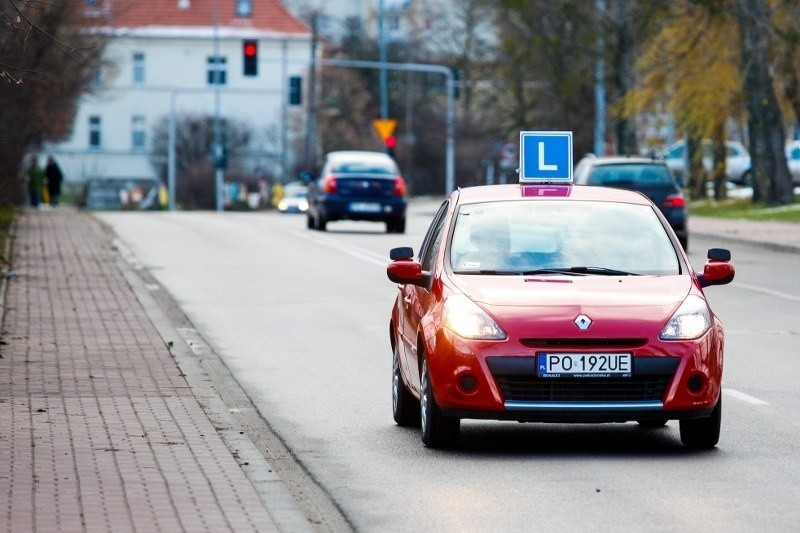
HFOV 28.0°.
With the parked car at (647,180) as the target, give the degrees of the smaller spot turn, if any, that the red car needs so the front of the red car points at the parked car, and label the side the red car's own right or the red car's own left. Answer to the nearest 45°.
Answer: approximately 180°

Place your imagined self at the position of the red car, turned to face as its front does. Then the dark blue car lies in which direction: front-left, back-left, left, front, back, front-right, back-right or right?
back

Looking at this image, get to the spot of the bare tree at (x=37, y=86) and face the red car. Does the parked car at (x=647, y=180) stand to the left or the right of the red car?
left

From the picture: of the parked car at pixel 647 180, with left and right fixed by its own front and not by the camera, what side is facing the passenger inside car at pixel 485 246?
back

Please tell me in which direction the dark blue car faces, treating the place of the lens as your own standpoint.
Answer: facing away from the viewer

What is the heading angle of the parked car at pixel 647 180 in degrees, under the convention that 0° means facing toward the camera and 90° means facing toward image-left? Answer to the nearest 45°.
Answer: approximately 180°

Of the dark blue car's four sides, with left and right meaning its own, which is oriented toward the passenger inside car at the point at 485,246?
back

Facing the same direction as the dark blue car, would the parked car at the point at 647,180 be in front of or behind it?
behind

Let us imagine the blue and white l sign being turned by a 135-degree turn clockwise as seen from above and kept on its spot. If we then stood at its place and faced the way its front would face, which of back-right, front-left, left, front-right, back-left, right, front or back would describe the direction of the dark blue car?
front-right

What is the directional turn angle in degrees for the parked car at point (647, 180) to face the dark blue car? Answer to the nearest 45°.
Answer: approximately 45° to its left

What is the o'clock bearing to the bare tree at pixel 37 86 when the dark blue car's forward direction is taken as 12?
The bare tree is roughly at 10 o'clock from the dark blue car.

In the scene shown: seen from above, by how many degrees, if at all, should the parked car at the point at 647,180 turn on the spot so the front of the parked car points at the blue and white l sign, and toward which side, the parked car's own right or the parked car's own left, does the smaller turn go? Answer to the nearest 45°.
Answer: approximately 180°
